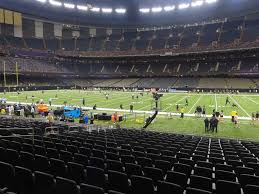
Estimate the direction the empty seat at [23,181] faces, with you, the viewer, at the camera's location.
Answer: facing away from the viewer and to the right of the viewer

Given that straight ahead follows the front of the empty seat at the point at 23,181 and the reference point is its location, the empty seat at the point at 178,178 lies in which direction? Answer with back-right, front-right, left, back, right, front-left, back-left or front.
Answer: front-right

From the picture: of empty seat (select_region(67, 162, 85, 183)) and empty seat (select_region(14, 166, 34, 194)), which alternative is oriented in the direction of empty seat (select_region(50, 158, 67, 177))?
empty seat (select_region(14, 166, 34, 194))

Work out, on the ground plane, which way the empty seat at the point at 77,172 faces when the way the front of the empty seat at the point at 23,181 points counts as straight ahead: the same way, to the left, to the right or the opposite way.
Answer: the same way

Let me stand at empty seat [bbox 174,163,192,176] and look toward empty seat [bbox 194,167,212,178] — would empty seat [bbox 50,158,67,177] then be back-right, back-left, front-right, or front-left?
back-right

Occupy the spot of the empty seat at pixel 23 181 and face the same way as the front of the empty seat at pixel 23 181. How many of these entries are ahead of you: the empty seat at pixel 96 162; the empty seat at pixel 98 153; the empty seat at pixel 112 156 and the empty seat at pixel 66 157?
4

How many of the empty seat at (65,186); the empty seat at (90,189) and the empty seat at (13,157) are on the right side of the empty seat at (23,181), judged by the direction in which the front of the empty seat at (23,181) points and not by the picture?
2

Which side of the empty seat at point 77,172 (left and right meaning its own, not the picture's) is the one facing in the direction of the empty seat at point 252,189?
right

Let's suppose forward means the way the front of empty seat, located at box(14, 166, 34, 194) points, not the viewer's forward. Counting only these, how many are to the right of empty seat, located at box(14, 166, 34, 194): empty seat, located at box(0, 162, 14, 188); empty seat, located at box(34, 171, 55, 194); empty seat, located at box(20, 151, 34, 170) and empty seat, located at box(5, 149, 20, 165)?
1

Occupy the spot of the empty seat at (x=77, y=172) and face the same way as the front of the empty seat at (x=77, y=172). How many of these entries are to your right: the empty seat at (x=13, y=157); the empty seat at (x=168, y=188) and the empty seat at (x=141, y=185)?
2

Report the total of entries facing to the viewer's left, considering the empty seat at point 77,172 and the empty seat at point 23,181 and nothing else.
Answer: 0

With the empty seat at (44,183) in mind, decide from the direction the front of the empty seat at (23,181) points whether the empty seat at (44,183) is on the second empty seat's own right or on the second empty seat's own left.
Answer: on the second empty seat's own right

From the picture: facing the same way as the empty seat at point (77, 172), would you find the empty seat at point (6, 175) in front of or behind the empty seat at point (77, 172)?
behind

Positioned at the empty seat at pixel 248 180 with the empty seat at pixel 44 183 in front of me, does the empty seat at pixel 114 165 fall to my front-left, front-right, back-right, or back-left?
front-right

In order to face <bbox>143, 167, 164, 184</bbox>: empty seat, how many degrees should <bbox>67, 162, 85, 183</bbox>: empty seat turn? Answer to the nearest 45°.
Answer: approximately 45° to its right

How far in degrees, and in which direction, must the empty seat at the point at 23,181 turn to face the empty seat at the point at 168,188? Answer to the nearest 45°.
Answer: approximately 90° to its right

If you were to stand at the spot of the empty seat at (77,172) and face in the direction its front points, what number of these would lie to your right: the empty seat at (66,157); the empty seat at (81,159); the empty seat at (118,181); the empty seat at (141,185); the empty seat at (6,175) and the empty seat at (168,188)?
3

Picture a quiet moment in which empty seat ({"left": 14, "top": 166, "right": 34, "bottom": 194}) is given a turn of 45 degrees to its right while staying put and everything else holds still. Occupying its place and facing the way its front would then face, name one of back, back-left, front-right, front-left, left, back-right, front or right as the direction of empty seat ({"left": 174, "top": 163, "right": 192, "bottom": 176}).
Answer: front

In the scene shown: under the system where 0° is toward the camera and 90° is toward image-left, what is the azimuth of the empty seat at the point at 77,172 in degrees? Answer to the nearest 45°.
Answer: approximately 225°

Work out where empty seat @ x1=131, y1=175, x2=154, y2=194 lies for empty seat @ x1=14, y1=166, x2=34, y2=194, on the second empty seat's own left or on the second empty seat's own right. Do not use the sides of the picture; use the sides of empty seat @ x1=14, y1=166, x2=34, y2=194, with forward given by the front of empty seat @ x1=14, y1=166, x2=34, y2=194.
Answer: on the second empty seat's own right

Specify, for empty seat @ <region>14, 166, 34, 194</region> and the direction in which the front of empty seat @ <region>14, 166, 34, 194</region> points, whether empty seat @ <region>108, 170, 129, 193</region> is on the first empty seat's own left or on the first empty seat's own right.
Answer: on the first empty seat's own right

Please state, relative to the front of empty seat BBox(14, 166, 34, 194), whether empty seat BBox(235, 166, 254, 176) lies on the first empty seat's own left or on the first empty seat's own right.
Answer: on the first empty seat's own right
